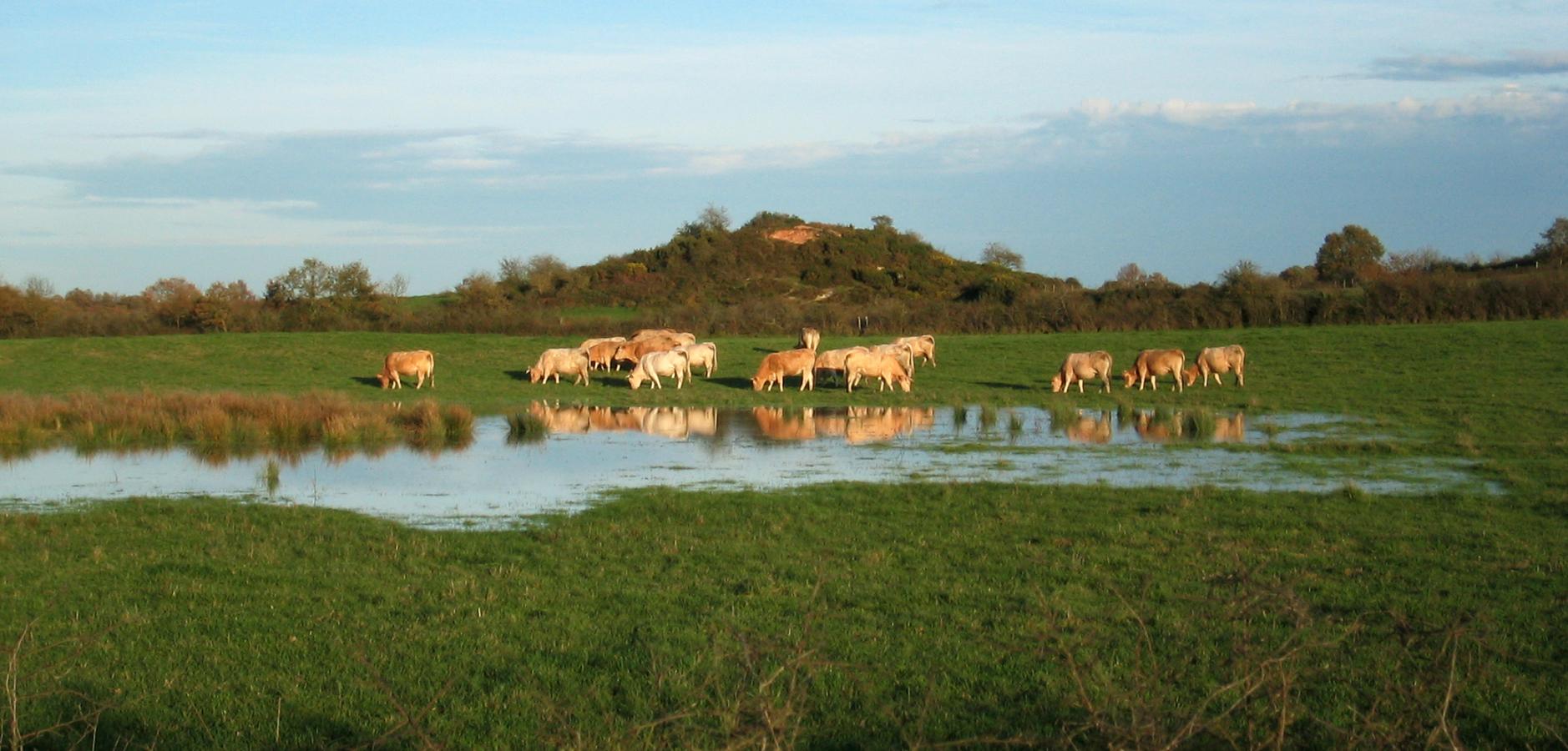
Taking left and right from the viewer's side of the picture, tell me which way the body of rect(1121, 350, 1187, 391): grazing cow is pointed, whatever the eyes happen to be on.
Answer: facing to the left of the viewer

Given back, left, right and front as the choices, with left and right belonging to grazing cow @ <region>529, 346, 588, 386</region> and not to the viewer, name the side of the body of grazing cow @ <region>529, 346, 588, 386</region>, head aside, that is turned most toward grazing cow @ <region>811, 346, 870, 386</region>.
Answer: back

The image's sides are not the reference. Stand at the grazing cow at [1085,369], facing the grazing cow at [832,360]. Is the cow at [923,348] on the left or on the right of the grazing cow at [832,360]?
right

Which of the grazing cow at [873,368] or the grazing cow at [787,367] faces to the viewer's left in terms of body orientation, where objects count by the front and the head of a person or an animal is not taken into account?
the grazing cow at [787,367]

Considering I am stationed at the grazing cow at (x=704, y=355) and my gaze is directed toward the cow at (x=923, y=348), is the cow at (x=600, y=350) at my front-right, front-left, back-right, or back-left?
back-left

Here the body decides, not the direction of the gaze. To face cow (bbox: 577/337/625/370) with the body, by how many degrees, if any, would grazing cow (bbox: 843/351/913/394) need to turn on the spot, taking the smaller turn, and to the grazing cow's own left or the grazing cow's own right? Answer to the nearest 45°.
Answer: approximately 135° to the grazing cow's own left

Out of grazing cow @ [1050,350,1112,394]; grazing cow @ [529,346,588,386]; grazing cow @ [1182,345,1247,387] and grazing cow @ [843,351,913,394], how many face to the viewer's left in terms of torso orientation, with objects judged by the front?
3

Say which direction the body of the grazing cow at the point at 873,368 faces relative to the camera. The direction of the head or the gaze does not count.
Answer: to the viewer's right

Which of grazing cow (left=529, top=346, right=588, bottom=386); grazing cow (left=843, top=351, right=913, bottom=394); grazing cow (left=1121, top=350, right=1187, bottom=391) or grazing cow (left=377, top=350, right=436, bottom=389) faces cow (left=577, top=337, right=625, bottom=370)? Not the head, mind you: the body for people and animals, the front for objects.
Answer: grazing cow (left=1121, top=350, right=1187, bottom=391)

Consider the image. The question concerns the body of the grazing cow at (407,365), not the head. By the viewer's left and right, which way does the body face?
facing to the left of the viewer

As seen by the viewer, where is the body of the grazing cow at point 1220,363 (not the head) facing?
to the viewer's left

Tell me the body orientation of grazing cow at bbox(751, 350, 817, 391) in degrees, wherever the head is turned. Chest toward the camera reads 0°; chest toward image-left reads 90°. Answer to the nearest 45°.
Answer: approximately 90°

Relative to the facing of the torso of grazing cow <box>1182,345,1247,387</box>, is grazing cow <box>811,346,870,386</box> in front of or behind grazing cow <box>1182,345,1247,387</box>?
in front

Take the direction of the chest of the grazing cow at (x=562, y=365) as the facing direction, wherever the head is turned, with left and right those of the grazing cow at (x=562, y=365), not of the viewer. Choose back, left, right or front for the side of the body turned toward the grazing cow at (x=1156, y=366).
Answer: back

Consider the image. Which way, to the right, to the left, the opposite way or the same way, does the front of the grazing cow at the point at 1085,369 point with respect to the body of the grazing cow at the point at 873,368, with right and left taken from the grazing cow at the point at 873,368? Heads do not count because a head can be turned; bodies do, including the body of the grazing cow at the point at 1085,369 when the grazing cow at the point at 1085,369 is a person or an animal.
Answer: the opposite way

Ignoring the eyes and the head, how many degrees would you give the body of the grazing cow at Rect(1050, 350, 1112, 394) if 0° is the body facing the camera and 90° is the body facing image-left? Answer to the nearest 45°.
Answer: approximately 90°

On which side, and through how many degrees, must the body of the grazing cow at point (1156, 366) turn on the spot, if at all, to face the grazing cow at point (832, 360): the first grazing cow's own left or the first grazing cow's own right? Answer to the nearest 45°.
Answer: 0° — it already faces it
